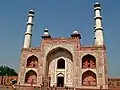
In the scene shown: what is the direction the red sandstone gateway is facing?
toward the camera

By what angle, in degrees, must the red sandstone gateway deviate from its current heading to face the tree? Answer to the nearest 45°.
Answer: approximately 135° to its right
